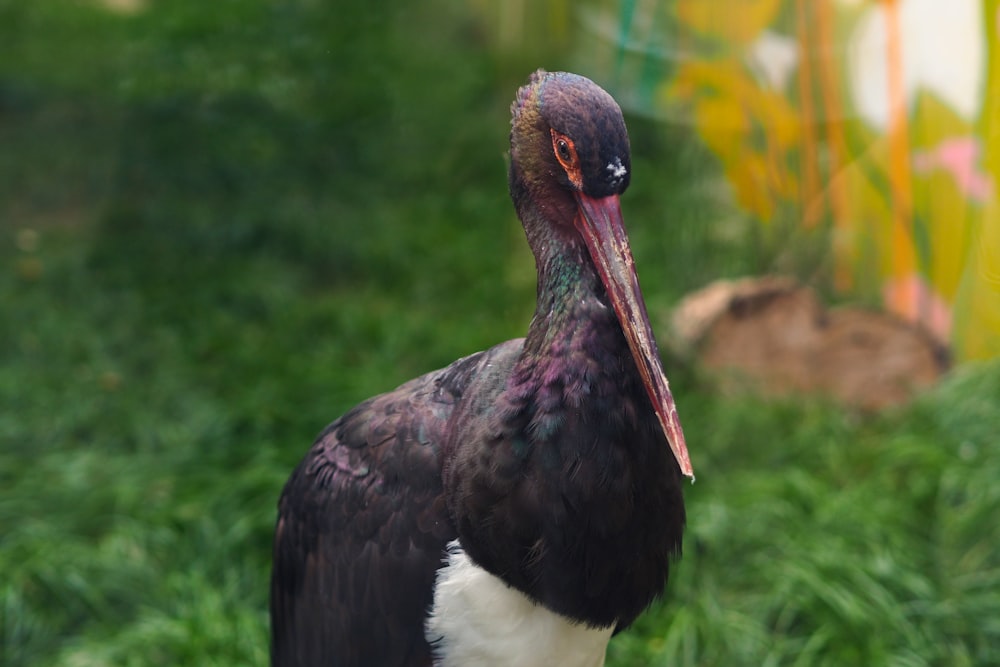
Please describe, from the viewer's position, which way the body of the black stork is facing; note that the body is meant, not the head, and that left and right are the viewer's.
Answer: facing the viewer and to the right of the viewer

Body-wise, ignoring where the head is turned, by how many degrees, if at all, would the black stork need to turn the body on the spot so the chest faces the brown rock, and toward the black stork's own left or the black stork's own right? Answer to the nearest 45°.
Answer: approximately 90° to the black stork's own left
